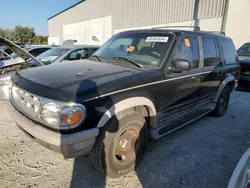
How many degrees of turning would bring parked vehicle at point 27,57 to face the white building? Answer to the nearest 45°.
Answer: approximately 180°

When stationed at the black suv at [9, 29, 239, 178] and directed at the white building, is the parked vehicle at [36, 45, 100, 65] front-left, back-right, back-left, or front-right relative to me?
front-left

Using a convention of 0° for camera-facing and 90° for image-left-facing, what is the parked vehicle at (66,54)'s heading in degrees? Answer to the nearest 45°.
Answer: approximately 45°

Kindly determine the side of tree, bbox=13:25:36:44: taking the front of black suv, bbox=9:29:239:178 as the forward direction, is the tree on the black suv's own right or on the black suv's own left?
on the black suv's own right

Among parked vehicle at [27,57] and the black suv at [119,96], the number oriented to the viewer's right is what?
0

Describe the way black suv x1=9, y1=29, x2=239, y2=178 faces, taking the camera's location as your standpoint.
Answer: facing the viewer and to the left of the viewer

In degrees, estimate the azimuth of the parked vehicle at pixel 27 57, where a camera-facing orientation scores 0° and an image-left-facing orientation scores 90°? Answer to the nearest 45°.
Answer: approximately 45°

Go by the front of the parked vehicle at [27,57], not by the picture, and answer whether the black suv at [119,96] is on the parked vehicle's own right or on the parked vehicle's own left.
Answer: on the parked vehicle's own left

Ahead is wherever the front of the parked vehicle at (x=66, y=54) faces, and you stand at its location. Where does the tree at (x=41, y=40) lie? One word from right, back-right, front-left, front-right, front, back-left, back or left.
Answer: back-right

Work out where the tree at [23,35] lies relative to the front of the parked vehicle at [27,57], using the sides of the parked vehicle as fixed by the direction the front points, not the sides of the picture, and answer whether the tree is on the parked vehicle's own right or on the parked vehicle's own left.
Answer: on the parked vehicle's own right

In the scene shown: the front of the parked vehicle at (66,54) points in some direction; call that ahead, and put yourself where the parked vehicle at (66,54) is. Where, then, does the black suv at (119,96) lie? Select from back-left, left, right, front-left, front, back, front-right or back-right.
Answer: front-left

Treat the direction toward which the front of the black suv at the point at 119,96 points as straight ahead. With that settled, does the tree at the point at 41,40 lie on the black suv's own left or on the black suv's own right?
on the black suv's own right

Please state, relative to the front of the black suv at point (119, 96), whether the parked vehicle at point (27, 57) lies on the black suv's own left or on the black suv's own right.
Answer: on the black suv's own right
